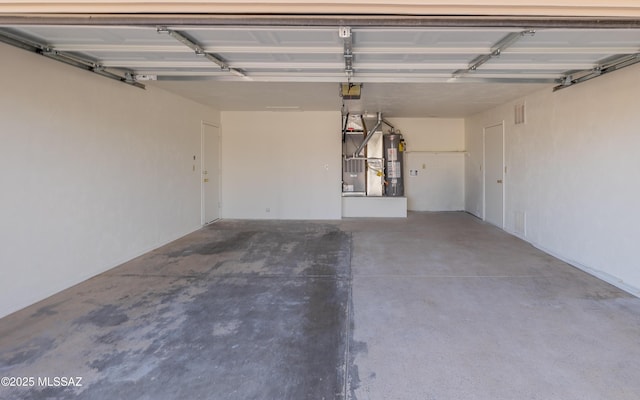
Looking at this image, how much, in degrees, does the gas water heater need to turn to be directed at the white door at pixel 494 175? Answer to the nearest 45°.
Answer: approximately 45° to its left

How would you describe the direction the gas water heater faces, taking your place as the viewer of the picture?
facing the viewer
